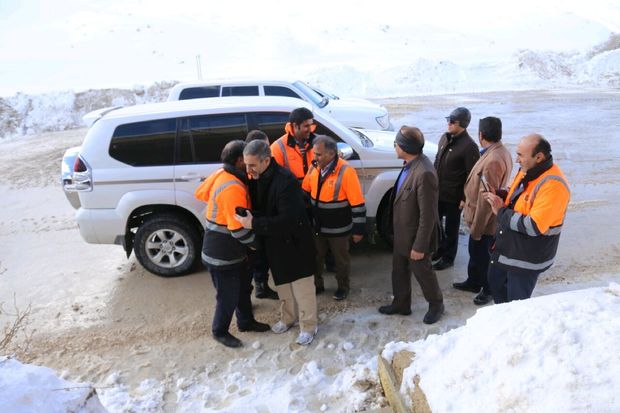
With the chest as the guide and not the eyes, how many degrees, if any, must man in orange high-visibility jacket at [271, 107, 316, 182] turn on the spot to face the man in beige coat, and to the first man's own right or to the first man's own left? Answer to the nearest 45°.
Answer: approximately 45° to the first man's own left

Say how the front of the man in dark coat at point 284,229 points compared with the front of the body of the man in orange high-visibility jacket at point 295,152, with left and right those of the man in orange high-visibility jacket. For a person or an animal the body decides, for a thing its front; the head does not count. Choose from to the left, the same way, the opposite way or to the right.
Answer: to the right

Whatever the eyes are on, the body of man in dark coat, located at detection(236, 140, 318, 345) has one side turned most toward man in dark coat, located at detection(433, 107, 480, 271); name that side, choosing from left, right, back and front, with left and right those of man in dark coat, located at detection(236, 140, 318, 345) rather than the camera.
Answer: back

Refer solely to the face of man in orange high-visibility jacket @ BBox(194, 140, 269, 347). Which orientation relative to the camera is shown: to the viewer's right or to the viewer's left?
to the viewer's right

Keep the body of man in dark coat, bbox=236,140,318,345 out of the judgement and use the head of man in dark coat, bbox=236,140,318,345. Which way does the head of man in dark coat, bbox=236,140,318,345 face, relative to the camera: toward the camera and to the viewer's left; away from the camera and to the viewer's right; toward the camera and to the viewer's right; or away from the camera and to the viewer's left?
toward the camera and to the viewer's left

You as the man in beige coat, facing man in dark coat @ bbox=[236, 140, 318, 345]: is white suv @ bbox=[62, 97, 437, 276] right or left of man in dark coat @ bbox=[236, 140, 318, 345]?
right

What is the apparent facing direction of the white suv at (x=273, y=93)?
to the viewer's right

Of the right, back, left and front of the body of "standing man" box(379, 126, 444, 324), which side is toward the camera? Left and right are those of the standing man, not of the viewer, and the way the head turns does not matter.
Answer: left

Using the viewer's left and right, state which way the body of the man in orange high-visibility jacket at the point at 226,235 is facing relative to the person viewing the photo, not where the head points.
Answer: facing to the right of the viewer

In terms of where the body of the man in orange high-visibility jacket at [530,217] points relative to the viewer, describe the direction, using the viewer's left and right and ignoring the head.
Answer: facing to the left of the viewer

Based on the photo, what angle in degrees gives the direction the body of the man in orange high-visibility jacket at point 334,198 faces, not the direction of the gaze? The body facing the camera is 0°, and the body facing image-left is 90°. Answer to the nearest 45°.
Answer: approximately 45°
